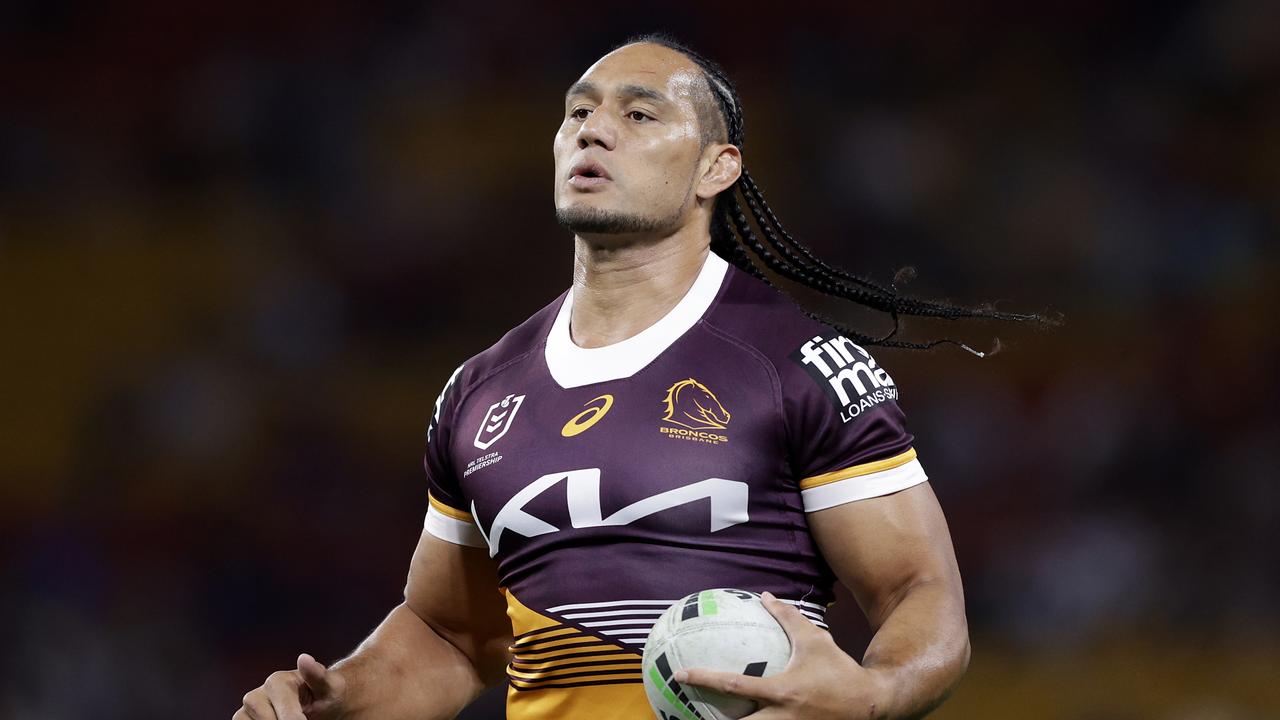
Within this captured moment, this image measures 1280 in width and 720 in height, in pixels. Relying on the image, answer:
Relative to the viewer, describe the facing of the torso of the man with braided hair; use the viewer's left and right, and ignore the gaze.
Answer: facing the viewer and to the left of the viewer

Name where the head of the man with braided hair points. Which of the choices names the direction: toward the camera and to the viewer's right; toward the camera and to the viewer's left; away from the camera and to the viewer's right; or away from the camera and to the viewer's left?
toward the camera and to the viewer's left
